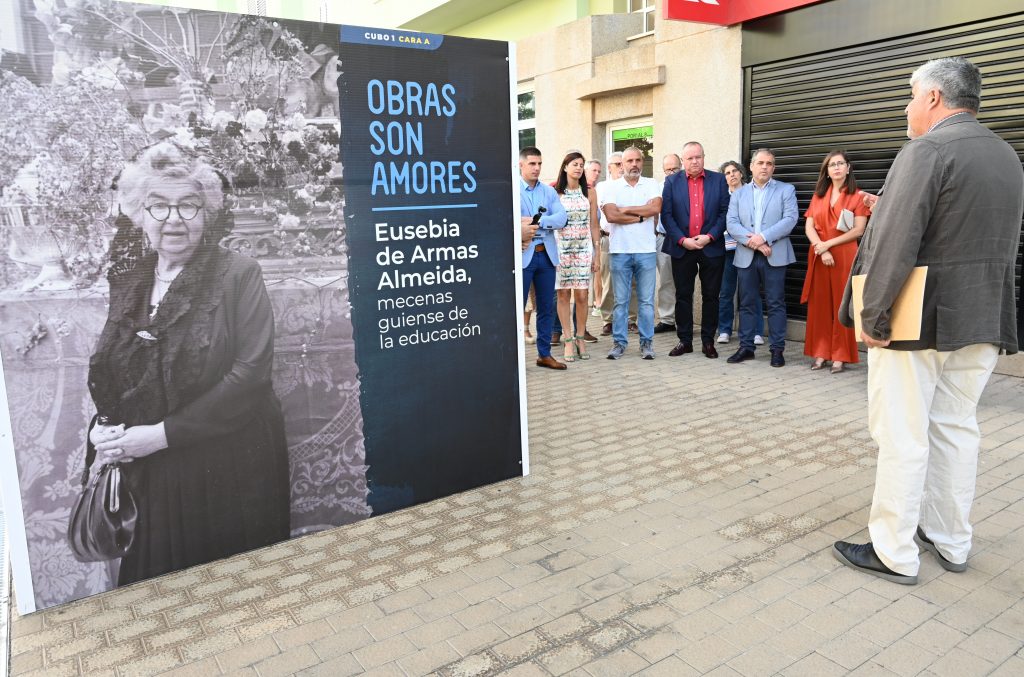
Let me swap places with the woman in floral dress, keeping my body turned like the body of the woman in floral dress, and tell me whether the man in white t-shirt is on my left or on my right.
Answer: on my left

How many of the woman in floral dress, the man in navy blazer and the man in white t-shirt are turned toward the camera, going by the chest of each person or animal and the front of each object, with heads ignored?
3

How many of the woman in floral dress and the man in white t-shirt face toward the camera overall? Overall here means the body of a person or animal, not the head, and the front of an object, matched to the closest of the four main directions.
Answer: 2

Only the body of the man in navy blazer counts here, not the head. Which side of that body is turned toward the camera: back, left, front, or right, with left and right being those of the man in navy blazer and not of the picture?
front

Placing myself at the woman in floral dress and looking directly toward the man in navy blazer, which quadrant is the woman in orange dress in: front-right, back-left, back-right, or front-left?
front-right

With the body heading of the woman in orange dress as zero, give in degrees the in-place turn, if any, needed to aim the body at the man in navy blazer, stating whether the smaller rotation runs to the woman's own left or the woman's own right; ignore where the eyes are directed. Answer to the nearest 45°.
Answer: approximately 90° to the woman's own right

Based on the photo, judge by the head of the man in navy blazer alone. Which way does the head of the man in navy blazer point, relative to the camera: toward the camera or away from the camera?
toward the camera

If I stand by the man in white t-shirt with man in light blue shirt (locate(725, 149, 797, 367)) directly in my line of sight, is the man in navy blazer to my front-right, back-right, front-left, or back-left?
front-left

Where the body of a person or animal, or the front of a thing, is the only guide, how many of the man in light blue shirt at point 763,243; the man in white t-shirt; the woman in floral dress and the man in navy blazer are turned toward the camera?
4

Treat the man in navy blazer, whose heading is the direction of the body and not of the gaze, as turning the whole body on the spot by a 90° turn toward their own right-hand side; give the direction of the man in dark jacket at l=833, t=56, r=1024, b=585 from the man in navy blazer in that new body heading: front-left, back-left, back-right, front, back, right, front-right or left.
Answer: left

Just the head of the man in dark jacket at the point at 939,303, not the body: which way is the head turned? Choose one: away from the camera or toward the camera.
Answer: away from the camera

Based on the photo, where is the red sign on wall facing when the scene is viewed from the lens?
facing the viewer and to the left of the viewer

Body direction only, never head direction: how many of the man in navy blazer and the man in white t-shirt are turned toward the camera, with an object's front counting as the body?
2

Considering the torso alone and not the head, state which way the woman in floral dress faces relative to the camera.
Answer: toward the camera
